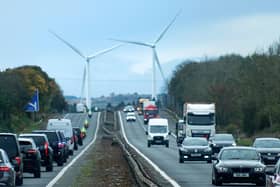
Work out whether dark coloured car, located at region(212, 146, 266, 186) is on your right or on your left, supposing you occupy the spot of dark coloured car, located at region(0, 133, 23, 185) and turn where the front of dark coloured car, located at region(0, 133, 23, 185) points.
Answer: on your right

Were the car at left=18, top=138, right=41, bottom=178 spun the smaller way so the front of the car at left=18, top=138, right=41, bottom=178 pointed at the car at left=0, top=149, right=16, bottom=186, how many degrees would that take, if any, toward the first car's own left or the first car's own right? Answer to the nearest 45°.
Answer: approximately 180°

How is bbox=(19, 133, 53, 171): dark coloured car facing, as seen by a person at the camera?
facing away from the viewer

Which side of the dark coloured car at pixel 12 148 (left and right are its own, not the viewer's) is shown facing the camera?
back

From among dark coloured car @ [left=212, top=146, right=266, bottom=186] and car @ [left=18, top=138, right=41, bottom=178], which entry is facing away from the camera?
the car

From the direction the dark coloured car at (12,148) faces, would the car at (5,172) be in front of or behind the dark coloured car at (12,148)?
behind

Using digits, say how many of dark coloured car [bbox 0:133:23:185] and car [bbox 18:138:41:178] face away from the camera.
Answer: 2

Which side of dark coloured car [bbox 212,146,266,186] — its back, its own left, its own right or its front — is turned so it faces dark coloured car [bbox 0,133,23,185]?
right

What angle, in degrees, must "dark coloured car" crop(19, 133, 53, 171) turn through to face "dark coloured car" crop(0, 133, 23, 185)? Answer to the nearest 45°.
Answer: approximately 180°

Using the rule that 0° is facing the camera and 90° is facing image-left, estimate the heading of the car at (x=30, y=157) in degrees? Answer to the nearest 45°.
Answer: approximately 180°
